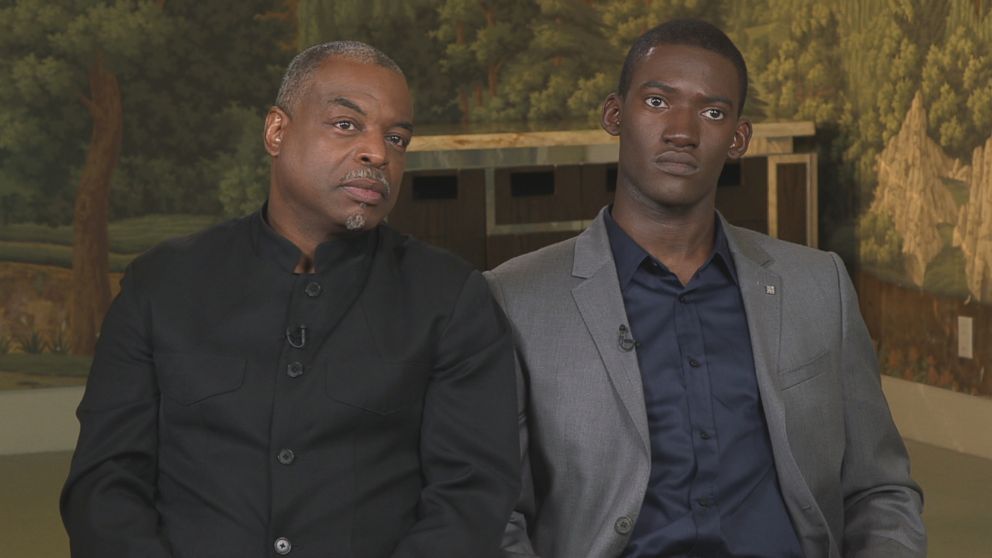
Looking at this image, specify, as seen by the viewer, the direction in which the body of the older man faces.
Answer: toward the camera

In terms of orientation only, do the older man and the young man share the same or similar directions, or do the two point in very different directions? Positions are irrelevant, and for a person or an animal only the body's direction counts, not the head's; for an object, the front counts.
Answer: same or similar directions

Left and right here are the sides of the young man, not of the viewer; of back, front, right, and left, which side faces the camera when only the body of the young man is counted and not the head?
front

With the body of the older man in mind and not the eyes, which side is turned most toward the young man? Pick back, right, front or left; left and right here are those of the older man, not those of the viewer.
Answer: left

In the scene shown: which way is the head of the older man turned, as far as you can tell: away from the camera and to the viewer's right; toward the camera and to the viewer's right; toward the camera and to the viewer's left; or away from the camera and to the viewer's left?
toward the camera and to the viewer's right

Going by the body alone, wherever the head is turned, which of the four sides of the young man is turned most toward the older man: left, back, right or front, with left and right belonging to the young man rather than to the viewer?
right

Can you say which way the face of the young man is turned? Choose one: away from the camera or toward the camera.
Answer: toward the camera

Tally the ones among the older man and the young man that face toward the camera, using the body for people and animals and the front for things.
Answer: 2
